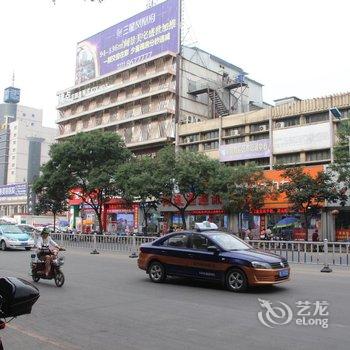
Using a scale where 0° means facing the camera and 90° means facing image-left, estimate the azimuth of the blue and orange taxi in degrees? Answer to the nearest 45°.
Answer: approximately 315°

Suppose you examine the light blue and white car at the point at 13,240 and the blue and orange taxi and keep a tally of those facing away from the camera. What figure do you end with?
0

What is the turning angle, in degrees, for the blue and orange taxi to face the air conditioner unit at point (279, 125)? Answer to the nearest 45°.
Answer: approximately 135° to its left

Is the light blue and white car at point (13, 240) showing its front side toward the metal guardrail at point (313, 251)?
yes

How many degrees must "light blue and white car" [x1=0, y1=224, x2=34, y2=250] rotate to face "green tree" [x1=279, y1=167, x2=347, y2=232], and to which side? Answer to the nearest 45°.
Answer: approximately 45° to its left

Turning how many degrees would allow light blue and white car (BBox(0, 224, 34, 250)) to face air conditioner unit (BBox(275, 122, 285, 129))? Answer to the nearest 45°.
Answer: approximately 45° to its left

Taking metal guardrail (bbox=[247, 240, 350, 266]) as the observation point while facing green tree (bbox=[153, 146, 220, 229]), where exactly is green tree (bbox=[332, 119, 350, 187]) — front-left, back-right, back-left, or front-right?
front-right

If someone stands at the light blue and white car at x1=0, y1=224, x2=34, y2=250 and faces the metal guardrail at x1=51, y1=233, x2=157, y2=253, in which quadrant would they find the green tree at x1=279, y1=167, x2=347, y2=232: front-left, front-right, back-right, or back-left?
front-left

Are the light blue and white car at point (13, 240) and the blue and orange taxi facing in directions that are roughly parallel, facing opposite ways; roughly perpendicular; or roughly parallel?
roughly parallel

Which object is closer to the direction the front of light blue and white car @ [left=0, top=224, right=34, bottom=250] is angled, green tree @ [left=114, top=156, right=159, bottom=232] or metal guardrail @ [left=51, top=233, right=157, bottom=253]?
the metal guardrail

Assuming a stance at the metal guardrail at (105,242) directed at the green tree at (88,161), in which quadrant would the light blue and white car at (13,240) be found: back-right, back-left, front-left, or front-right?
front-left

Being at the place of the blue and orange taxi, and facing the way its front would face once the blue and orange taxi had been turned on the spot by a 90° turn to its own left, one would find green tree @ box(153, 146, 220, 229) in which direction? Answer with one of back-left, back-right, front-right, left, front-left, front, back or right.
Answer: front-left

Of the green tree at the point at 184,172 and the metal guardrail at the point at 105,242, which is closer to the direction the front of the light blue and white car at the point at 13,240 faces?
the metal guardrail
